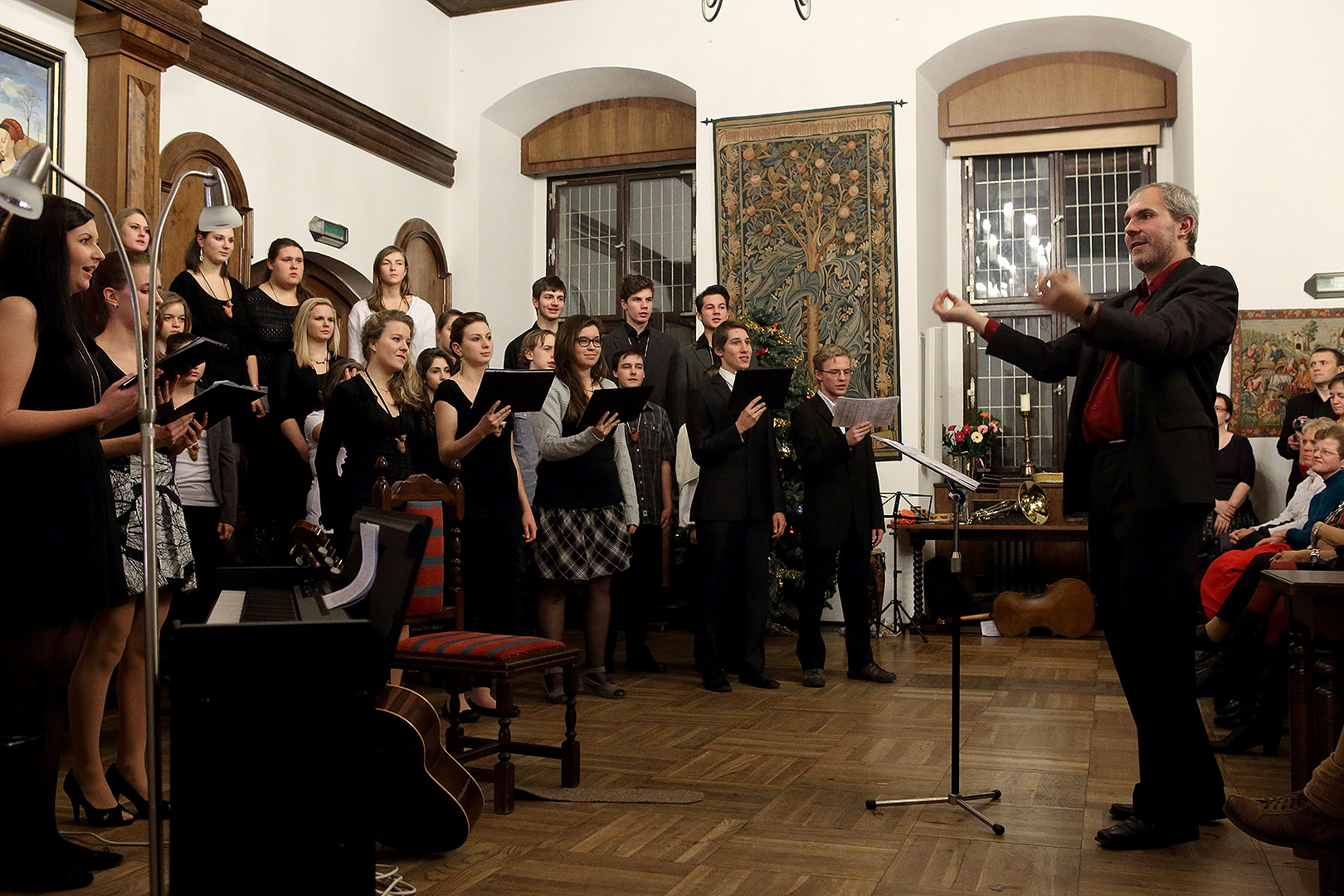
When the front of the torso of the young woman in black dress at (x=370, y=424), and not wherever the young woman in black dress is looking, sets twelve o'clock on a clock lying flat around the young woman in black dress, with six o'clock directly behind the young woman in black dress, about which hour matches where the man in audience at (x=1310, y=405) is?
The man in audience is roughly at 10 o'clock from the young woman in black dress.

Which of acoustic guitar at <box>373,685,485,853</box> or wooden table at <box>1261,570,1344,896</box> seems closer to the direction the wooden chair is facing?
the wooden table

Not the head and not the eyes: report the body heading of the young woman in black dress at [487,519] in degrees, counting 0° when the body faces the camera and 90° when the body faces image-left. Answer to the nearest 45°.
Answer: approximately 315°

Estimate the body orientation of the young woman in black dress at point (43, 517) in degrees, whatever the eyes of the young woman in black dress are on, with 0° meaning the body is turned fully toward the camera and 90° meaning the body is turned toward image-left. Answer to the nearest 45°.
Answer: approximately 270°

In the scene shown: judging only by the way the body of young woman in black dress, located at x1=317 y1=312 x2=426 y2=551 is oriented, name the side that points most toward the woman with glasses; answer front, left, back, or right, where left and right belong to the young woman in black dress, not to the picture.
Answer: left

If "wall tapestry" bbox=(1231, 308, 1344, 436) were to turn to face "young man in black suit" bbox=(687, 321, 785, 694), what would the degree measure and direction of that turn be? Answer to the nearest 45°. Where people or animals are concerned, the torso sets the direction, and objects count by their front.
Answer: approximately 45° to its right

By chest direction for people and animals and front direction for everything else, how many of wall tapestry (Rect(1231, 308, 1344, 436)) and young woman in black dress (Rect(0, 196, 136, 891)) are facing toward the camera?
1

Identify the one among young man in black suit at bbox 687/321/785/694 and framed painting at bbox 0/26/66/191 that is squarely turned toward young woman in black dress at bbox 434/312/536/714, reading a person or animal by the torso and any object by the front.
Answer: the framed painting

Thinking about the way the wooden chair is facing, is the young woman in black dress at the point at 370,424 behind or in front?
behind

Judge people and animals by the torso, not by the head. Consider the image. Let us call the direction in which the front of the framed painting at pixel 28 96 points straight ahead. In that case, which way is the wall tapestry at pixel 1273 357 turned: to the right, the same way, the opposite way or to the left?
to the right

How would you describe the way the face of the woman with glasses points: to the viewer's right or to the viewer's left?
to the viewer's right

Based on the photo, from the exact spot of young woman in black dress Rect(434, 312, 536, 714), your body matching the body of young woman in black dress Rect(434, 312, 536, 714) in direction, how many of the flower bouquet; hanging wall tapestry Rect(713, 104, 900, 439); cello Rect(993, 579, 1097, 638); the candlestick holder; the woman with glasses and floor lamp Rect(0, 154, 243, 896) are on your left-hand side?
5

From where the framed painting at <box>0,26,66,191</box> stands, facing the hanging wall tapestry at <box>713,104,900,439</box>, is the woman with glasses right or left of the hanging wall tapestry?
right

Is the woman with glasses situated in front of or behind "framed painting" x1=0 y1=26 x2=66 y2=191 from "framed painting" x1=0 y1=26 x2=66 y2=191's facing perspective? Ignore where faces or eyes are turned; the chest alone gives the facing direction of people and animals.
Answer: in front

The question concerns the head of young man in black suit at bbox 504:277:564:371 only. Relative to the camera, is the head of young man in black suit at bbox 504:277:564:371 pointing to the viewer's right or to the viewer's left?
to the viewer's right
